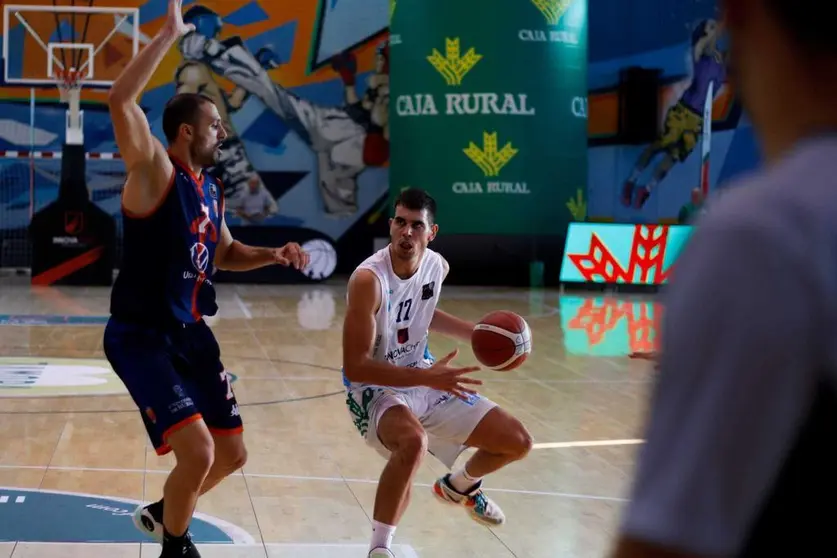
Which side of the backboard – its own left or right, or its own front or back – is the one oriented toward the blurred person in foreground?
front

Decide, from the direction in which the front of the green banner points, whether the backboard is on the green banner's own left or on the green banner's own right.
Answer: on the green banner's own right

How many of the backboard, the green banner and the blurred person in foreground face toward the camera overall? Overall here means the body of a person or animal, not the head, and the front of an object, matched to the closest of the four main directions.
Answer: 2

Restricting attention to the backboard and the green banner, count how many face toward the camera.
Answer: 2

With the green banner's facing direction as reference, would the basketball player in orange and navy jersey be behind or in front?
in front

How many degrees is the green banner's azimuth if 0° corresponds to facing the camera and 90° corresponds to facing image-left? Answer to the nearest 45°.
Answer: approximately 0°

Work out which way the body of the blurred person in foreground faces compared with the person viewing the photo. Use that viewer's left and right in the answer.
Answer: facing away from the viewer and to the left of the viewer

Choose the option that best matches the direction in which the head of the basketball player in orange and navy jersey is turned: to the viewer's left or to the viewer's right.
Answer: to the viewer's right

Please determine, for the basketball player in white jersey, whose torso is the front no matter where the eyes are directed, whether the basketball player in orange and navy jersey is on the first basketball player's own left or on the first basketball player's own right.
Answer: on the first basketball player's own right

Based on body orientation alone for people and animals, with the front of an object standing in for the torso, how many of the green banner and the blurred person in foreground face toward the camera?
1

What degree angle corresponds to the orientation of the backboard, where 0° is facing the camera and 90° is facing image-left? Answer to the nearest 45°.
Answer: approximately 0°
